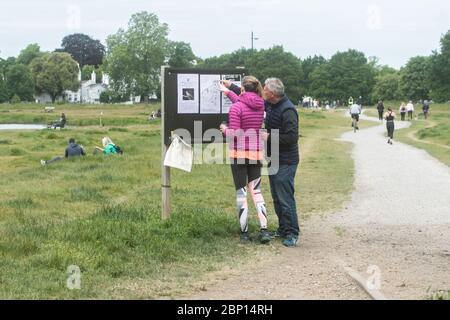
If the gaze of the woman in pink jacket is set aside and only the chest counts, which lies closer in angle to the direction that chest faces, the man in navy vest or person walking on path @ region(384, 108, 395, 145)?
the person walking on path

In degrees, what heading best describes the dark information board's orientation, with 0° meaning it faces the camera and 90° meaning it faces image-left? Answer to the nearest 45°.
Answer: approximately 0°

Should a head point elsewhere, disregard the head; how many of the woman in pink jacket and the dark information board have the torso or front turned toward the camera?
1

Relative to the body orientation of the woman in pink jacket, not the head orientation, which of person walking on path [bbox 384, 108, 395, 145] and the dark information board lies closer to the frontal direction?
the dark information board

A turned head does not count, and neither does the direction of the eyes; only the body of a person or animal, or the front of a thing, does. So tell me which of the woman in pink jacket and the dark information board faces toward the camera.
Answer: the dark information board

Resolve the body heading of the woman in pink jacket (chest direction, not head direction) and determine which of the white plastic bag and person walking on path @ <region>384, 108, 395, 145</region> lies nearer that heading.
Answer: the white plastic bag

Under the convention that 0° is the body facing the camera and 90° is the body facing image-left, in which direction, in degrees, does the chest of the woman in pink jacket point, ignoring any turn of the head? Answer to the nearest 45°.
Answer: approximately 135°

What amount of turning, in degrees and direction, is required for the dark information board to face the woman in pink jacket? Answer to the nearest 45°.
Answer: approximately 45° to its left

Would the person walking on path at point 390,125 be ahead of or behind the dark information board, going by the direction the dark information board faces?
behind

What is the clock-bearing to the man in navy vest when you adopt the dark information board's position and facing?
The man in navy vest is roughly at 10 o'clock from the dark information board.

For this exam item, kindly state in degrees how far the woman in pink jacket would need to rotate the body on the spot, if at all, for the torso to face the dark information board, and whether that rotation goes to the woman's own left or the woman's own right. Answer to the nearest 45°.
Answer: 0° — they already face it

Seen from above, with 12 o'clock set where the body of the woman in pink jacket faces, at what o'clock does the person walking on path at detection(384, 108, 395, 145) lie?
The person walking on path is roughly at 2 o'clock from the woman in pink jacket.
